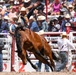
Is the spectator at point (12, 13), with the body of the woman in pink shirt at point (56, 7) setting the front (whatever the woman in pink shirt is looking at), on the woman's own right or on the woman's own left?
on the woman's own right

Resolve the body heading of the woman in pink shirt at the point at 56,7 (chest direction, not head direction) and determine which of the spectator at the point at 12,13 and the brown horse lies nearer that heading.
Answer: the brown horse

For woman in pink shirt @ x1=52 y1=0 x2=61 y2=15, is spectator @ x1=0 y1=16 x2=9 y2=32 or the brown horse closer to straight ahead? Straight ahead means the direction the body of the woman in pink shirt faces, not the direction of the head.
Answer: the brown horse

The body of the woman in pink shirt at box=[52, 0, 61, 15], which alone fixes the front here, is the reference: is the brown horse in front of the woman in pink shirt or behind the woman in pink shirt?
in front

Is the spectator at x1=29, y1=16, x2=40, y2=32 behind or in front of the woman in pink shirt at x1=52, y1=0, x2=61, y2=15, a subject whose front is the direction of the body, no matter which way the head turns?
in front

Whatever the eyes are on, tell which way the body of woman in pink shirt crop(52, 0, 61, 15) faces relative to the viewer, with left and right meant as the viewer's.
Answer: facing the viewer
